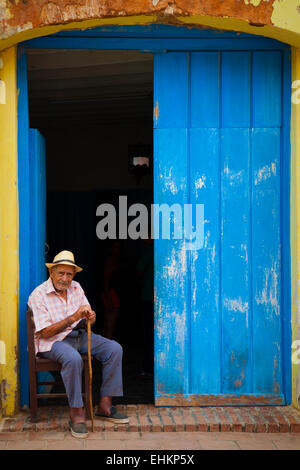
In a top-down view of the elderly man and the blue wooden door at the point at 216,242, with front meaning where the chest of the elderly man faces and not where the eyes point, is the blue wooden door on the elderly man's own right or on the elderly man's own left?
on the elderly man's own left

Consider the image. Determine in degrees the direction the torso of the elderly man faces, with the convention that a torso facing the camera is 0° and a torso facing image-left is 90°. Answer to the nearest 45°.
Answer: approximately 315°
